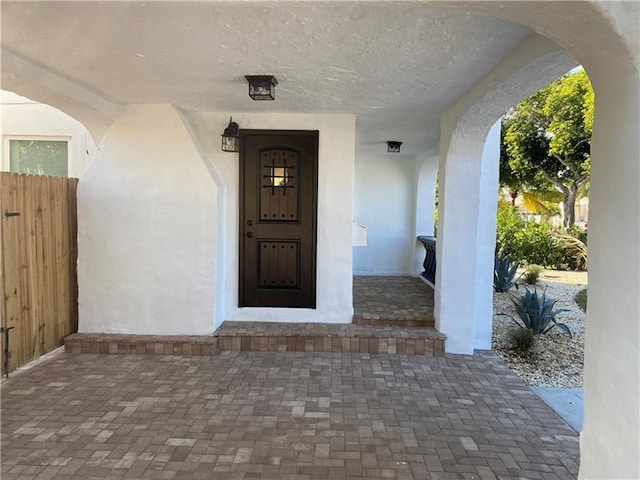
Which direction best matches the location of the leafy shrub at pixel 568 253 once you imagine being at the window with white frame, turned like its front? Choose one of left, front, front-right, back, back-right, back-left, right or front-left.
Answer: left

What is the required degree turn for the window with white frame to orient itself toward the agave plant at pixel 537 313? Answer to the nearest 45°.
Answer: approximately 45° to its left

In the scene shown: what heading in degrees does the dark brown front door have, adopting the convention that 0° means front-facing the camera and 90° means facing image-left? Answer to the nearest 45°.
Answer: approximately 0°

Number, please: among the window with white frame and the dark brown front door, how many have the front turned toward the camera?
2

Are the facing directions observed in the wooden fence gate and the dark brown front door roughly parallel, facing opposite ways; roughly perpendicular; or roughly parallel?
roughly perpendicular

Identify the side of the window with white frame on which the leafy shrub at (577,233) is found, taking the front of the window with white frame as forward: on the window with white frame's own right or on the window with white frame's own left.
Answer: on the window with white frame's own left

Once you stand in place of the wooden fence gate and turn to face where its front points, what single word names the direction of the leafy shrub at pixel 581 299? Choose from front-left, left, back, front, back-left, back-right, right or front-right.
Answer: front-left

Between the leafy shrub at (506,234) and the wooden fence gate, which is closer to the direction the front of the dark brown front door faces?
the wooden fence gate

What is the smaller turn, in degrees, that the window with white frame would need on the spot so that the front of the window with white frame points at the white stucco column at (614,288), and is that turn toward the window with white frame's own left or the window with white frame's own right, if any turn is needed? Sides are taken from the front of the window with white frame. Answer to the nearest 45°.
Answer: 0° — it already faces it

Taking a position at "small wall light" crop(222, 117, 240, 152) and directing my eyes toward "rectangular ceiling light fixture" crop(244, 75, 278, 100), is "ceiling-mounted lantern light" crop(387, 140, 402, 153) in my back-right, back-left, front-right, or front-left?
back-left
